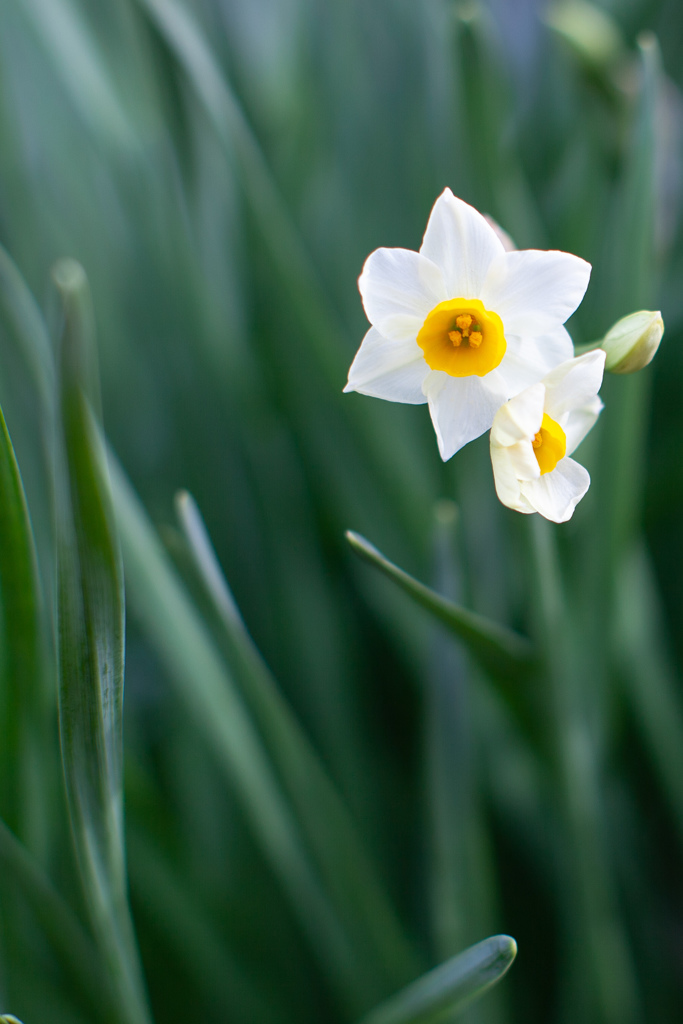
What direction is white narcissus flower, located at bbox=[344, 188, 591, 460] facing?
toward the camera

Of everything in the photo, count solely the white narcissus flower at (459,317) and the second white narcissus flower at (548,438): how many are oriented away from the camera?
0
